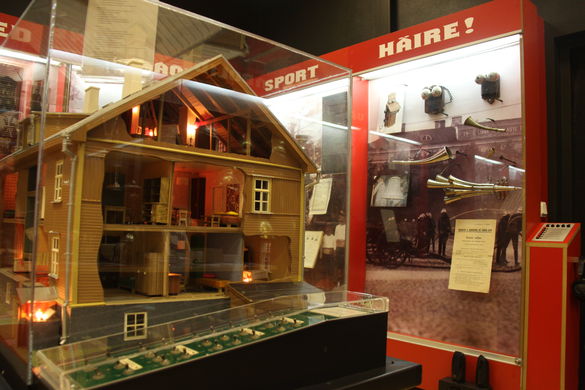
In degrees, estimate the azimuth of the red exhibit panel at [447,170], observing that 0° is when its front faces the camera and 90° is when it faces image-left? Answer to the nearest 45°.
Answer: approximately 45°

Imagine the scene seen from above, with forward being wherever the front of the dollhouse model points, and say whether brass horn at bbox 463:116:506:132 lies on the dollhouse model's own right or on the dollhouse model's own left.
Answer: on the dollhouse model's own left

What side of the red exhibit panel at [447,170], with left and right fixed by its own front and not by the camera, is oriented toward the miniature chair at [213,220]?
front

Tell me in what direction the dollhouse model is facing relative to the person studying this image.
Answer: facing the viewer and to the right of the viewer

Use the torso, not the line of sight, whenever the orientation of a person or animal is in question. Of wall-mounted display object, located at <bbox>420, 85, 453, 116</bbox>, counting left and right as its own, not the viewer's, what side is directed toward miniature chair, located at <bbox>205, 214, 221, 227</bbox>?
front

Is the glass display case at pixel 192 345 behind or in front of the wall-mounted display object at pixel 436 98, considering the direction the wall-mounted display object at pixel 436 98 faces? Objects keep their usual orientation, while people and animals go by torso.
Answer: in front

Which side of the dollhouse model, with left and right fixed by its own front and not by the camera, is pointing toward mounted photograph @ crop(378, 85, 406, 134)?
left

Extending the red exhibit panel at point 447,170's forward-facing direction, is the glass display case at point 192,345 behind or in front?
in front
